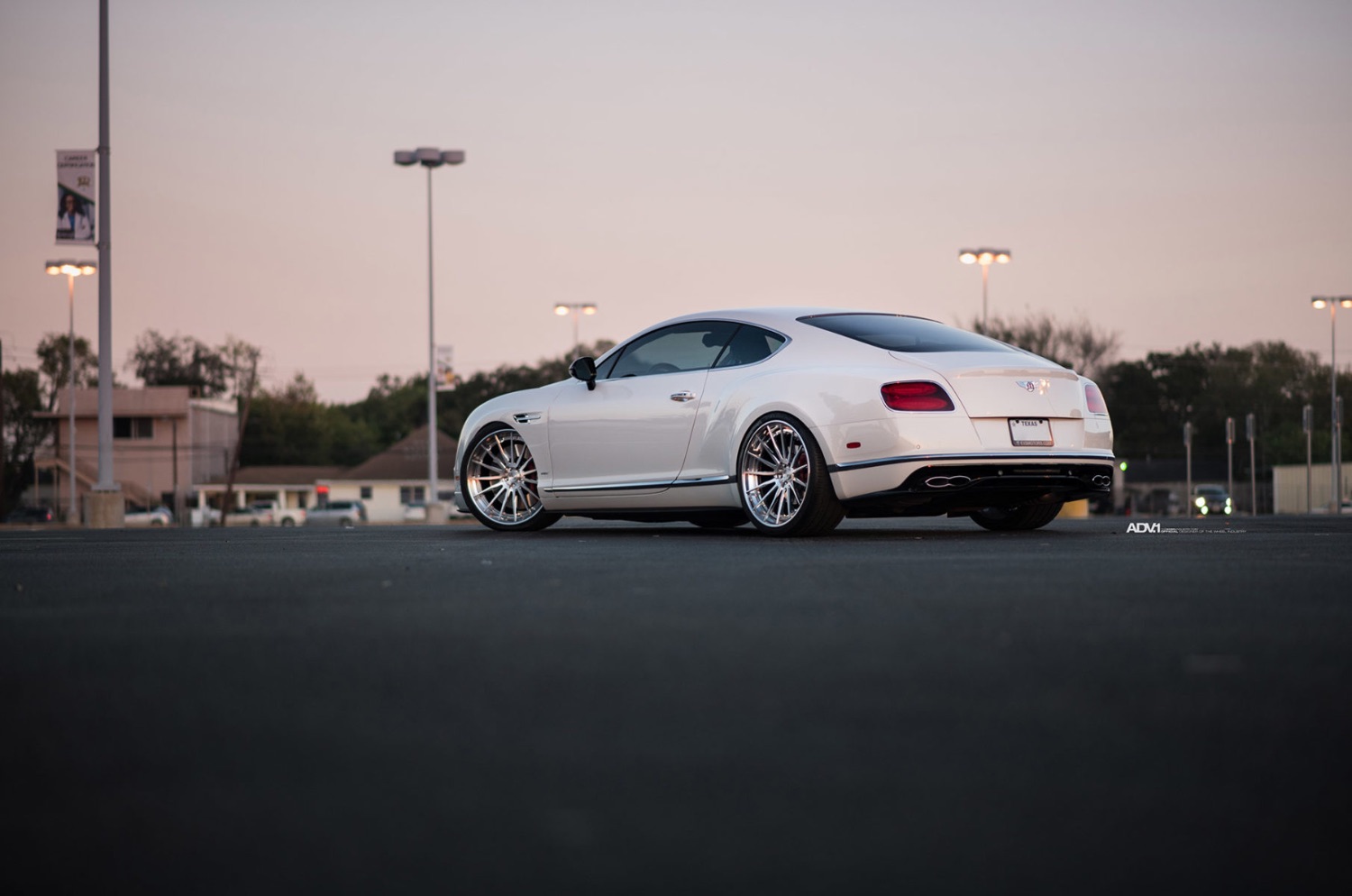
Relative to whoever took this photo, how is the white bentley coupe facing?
facing away from the viewer and to the left of the viewer
